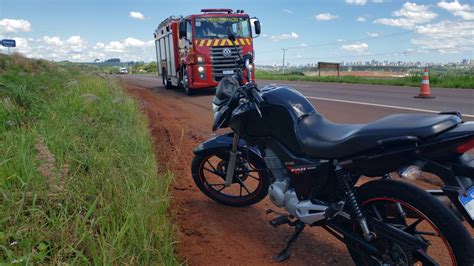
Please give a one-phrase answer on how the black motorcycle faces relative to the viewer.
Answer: facing away from the viewer and to the left of the viewer

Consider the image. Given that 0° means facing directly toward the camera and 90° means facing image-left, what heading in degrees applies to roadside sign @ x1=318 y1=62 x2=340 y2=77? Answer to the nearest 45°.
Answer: approximately 0°

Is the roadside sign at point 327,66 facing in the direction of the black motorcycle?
yes

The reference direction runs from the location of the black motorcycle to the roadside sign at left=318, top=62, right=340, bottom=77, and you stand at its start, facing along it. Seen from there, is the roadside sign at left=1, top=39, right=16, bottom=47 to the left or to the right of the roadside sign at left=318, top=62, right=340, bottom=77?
left

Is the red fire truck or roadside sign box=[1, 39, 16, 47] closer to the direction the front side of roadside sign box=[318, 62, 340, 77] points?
the red fire truck

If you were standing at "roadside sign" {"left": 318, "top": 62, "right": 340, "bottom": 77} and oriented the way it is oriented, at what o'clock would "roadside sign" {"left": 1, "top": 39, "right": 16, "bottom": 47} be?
"roadside sign" {"left": 1, "top": 39, "right": 16, "bottom": 47} is roughly at 2 o'clock from "roadside sign" {"left": 318, "top": 62, "right": 340, "bottom": 77}.

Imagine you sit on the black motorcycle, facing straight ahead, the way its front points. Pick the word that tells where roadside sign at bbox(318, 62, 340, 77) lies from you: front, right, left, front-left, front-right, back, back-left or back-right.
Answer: front-right

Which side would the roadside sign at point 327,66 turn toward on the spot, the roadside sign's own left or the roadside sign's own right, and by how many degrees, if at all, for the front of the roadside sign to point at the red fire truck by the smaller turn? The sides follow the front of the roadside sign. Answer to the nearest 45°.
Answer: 0° — it already faces it

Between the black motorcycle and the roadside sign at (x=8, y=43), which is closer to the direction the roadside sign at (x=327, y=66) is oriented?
the black motorcycle

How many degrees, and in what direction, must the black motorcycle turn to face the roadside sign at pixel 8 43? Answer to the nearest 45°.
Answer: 0° — it already faces it

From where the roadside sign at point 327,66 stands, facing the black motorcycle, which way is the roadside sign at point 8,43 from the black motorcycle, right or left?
right

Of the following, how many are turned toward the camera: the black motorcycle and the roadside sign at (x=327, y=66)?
1
